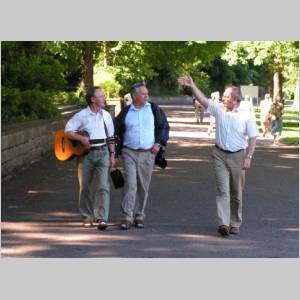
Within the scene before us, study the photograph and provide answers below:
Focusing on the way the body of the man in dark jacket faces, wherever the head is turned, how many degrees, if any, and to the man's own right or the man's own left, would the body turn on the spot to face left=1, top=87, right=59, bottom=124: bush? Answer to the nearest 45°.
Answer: approximately 180°

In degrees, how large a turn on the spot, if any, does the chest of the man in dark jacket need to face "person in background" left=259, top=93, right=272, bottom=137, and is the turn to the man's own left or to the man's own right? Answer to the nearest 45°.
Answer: approximately 180°

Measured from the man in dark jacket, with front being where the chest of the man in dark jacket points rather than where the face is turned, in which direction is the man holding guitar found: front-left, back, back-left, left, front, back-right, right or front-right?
right

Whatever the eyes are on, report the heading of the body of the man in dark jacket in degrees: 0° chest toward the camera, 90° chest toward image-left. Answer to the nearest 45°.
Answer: approximately 0°

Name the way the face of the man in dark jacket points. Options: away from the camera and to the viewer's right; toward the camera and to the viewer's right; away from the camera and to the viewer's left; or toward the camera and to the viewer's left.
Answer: toward the camera and to the viewer's right

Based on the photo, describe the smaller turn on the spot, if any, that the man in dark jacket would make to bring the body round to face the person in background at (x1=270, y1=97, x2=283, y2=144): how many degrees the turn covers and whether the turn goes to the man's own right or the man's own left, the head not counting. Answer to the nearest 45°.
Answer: approximately 180°

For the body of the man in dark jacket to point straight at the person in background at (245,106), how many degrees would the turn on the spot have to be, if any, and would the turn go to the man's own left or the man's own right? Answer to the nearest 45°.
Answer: approximately 180°

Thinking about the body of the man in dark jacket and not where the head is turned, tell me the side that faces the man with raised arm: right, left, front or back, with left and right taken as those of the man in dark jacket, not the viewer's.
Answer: left

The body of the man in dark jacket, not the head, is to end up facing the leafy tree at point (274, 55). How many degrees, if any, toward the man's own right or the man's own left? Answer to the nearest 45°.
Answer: approximately 180°

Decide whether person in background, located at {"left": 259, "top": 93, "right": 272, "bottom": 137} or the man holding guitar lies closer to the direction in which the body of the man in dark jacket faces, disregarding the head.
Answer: the man holding guitar
